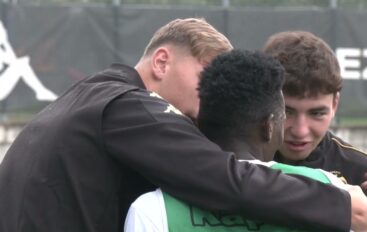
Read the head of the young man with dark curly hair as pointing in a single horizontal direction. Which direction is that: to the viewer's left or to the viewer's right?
to the viewer's right

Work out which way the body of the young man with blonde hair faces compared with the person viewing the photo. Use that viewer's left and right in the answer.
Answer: facing away from the viewer and to the right of the viewer

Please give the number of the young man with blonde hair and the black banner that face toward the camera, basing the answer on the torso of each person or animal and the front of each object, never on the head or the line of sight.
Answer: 1

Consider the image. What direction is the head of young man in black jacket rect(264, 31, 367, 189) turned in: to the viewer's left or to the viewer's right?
to the viewer's left

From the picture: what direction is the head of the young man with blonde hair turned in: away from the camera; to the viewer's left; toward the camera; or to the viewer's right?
to the viewer's right

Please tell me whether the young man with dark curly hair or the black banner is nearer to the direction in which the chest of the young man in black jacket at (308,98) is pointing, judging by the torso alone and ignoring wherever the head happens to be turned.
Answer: the young man with dark curly hair

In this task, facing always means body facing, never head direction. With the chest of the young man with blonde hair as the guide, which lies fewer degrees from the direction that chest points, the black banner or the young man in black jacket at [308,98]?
the young man in black jacket

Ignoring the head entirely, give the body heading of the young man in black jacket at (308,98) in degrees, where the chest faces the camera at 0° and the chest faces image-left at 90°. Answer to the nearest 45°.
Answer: approximately 45°

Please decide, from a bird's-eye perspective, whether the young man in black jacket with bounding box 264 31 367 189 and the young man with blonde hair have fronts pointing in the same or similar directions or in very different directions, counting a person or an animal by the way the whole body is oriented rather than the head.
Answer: very different directions

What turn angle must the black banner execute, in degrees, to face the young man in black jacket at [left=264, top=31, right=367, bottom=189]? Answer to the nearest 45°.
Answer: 0° — it already faces them

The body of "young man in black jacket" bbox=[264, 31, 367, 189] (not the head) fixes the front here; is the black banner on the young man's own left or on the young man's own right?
on the young man's own right

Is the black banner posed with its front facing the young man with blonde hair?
yes

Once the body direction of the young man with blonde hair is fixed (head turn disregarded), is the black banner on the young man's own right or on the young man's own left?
on the young man's own left
